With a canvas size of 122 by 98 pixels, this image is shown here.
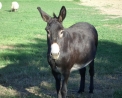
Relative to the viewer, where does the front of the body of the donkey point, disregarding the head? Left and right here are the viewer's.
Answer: facing the viewer and to the left of the viewer
